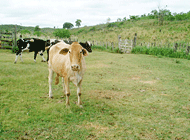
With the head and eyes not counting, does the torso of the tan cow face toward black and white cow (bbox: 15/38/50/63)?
no

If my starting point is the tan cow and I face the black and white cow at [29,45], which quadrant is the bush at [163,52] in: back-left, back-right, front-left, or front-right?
front-right

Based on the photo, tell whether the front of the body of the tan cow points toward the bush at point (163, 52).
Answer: no

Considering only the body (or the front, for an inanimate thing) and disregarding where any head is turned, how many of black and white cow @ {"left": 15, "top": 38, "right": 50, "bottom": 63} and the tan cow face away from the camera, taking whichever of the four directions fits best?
0

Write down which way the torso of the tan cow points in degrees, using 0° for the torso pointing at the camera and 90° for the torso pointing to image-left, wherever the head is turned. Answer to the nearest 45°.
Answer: approximately 315°
